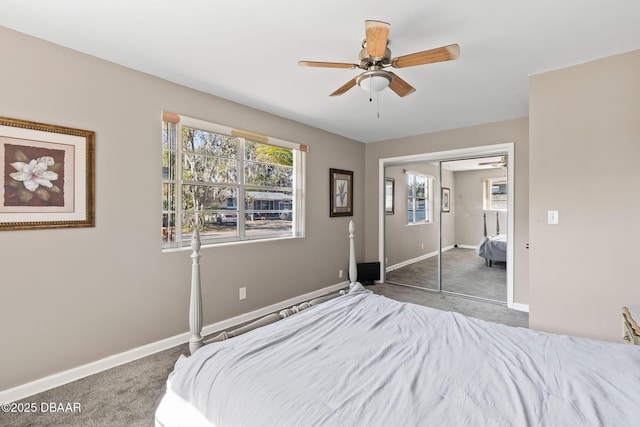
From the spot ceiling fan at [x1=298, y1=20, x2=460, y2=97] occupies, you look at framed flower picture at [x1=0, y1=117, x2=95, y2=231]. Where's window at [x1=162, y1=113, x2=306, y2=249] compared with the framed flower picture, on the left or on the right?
right

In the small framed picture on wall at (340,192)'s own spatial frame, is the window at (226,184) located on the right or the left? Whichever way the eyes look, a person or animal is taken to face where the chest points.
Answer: on its right

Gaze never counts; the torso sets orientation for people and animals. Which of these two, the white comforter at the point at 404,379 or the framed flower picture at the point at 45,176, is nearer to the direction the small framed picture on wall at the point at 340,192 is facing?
the white comforter

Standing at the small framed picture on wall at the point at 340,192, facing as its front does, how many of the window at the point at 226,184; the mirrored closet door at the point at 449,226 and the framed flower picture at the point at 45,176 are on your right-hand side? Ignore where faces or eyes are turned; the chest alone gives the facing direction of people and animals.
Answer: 2

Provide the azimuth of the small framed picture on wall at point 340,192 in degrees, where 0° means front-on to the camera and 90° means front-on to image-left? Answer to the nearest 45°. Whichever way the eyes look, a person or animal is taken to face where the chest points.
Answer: approximately 315°

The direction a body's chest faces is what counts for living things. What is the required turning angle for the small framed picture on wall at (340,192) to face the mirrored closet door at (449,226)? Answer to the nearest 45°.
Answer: approximately 45° to its left

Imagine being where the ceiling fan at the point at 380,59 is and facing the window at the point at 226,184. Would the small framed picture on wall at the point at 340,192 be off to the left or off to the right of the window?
right

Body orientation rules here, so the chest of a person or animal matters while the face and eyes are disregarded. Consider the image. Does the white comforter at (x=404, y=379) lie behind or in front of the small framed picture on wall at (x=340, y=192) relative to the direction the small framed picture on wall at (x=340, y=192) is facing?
in front

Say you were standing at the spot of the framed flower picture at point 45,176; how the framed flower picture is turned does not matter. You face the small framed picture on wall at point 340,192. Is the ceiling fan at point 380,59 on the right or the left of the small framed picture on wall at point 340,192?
right

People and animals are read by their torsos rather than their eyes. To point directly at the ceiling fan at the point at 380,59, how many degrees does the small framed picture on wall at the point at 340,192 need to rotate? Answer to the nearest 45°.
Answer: approximately 45° to its right

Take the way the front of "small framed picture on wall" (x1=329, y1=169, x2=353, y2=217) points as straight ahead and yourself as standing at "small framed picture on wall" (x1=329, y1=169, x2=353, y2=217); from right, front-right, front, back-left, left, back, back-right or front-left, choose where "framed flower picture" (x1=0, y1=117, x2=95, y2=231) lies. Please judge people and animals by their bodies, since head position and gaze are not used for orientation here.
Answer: right
